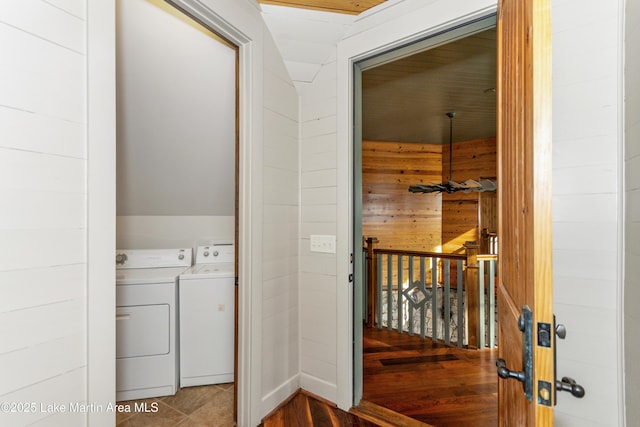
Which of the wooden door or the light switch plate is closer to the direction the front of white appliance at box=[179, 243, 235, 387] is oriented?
the wooden door

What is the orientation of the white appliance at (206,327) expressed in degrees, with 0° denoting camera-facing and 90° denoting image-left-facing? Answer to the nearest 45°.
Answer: approximately 0°

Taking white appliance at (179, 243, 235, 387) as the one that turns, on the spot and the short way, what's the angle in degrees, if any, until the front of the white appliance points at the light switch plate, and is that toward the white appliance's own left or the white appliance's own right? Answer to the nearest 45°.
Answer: approximately 45° to the white appliance's own left

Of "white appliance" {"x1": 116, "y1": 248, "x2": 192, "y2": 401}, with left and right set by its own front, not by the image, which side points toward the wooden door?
front

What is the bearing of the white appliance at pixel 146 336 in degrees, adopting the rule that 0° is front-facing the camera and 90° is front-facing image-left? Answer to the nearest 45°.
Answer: approximately 0°

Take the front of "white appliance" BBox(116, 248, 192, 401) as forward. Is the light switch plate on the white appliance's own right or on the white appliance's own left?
on the white appliance's own left

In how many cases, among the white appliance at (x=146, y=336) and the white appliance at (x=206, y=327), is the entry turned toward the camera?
2

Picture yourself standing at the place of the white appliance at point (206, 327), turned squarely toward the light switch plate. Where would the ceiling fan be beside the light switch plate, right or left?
left

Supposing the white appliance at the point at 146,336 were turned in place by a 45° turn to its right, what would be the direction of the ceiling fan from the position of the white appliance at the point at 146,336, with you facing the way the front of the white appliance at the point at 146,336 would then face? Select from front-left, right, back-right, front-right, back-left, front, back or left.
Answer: back-left

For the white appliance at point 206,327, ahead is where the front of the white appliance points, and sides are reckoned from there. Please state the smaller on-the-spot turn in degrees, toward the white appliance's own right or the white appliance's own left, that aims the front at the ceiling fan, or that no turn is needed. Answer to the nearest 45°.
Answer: approximately 90° to the white appliance's own left

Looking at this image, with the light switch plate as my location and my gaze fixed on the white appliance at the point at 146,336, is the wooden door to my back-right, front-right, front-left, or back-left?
back-left
